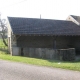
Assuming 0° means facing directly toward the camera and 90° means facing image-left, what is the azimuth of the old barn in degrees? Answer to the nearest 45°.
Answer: approximately 0°
